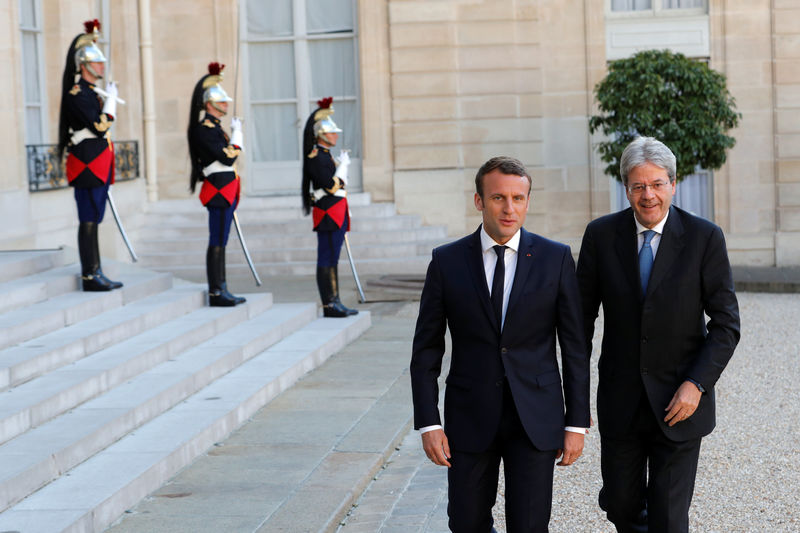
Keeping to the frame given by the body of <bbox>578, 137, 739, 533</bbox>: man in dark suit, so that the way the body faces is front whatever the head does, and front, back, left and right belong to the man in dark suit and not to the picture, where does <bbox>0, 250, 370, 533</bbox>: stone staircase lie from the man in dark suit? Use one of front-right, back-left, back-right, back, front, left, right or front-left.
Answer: back-right

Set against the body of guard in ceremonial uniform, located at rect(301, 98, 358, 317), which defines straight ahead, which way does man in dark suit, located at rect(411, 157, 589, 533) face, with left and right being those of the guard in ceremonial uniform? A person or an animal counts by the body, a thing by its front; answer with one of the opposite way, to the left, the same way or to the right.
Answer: to the right

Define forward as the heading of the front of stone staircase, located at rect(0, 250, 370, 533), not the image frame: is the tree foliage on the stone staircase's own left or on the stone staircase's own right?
on the stone staircase's own left

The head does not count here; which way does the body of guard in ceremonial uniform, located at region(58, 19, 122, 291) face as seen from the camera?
to the viewer's right

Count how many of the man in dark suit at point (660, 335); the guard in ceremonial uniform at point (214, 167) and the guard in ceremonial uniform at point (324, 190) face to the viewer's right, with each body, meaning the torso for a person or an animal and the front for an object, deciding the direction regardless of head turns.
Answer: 2

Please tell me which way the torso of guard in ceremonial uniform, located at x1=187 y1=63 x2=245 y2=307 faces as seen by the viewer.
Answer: to the viewer's right

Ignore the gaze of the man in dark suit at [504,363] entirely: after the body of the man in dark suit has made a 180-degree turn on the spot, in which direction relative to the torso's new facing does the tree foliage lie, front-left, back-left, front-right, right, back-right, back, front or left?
front

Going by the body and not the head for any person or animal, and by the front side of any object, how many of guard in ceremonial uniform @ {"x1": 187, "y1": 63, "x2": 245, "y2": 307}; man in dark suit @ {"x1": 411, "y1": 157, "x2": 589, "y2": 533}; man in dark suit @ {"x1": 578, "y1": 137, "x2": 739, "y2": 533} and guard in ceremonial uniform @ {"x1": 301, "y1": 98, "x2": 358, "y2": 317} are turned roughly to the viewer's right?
2

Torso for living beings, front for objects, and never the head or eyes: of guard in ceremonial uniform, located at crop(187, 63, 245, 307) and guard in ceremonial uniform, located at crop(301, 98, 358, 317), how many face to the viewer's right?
2

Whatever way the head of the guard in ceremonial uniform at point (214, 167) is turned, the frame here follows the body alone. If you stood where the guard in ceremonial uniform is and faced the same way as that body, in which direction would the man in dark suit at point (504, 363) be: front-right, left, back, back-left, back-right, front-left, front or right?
right

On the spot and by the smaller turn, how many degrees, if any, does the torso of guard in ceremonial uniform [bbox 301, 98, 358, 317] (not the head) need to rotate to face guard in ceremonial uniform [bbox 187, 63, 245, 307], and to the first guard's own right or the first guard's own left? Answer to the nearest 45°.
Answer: approximately 135° to the first guard's own right
